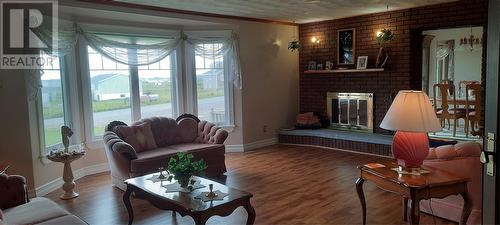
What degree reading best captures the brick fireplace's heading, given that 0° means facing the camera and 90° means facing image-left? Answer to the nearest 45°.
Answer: approximately 45°

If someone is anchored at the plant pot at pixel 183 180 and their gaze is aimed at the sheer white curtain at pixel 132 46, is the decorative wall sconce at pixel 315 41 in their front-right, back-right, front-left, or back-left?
front-right

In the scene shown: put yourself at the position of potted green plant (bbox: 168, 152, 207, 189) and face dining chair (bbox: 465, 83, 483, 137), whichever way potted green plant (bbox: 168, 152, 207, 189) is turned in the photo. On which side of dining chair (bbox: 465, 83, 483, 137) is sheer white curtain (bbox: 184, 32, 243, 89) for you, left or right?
left

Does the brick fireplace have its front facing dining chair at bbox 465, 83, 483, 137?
no

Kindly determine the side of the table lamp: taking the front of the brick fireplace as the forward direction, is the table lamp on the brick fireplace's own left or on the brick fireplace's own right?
on the brick fireplace's own left

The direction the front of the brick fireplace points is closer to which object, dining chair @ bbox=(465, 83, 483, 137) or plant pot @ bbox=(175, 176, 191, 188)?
the plant pot

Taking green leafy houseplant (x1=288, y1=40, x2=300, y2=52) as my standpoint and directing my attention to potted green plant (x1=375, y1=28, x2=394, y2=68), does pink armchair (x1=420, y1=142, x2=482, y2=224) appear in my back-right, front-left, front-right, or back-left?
front-right

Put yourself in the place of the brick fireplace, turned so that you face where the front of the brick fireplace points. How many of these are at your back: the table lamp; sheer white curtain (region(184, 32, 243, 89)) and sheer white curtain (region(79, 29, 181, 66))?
0

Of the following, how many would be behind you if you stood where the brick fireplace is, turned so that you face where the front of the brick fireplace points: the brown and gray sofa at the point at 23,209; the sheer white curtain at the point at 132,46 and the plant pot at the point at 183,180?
0

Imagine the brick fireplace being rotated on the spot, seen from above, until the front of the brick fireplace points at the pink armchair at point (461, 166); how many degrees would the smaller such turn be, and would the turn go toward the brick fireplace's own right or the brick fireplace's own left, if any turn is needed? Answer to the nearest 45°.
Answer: approximately 45° to the brick fireplace's own left
